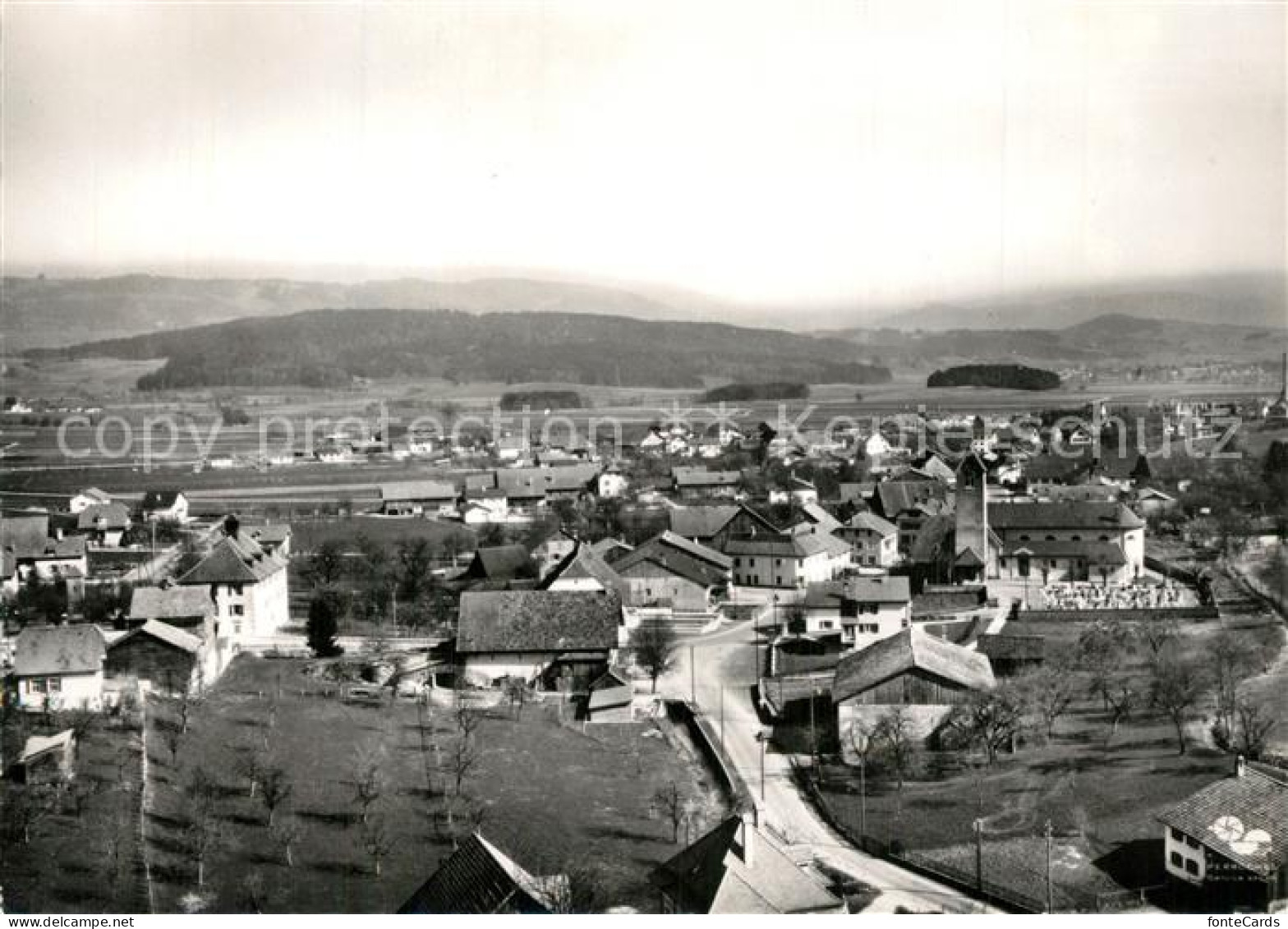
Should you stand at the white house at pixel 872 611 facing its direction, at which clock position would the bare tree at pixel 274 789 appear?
The bare tree is roughly at 1 o'clock from the white house.

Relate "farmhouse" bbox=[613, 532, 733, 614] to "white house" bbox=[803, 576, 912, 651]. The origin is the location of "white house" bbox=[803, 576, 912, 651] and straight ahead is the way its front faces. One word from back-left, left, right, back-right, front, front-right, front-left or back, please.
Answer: back-right

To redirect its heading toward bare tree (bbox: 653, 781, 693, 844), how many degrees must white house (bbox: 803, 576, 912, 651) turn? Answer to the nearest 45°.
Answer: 0° — it already faces it

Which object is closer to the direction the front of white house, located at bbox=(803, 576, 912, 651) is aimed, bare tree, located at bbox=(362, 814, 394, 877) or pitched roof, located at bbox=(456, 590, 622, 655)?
the bare tree

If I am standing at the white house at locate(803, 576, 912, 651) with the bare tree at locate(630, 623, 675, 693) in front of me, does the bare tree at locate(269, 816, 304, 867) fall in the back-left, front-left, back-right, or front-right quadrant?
front-left

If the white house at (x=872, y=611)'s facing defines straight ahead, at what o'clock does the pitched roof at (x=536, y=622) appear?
The pitched roof is roughly at 2 o'clock from the white house.

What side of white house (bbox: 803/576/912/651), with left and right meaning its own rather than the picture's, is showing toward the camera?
front

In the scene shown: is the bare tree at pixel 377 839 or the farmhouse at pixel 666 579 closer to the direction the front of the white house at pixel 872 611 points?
the bare tree

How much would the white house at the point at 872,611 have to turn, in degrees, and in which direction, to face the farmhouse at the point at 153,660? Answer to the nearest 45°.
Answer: approximately 45° to its right

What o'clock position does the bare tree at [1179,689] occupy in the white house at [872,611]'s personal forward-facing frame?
The bare tree is roughly at 11 o'clock from the white house.

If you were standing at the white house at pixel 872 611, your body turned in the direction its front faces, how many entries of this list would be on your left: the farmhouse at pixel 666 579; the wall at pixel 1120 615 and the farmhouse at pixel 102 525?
1

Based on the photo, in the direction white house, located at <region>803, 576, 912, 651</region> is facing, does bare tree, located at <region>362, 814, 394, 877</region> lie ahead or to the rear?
ahead

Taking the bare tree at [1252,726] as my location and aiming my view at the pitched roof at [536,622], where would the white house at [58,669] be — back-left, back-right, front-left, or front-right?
front-left

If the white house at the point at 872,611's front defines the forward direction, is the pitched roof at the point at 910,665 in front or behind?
in front

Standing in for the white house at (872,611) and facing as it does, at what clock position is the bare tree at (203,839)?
The bare tree is roughly at 1 o'clock from the white house.

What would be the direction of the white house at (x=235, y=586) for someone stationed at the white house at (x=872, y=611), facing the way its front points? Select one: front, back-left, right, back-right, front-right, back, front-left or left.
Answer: right

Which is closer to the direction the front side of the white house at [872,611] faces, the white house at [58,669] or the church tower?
the white house

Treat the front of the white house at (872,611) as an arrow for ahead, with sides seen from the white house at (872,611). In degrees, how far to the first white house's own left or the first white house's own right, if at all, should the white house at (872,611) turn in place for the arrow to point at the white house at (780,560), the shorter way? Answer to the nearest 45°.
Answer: approximately 180°

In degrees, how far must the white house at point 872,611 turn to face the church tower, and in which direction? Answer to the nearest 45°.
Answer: approximately 180°
